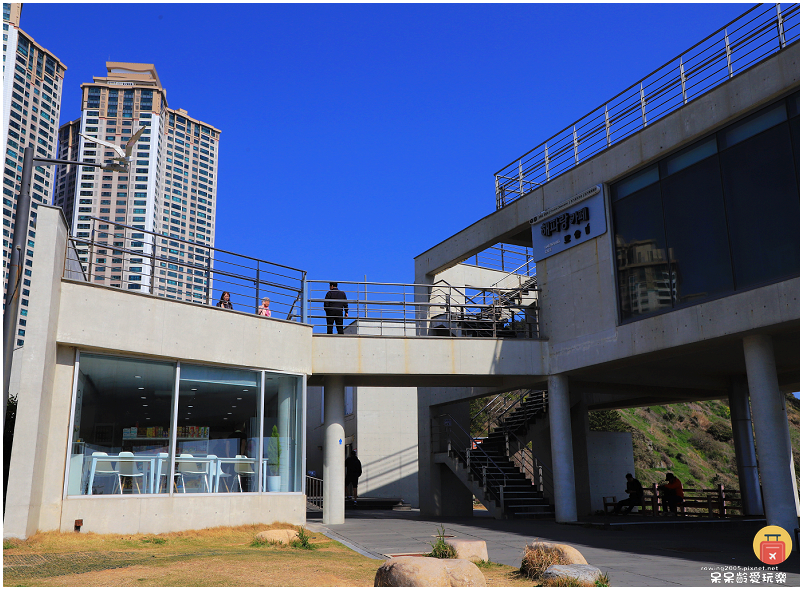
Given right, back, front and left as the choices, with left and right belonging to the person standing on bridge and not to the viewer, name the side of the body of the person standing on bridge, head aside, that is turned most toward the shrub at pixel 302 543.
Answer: back

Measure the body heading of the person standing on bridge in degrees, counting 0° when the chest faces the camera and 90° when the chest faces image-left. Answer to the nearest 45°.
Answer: approximately 180°

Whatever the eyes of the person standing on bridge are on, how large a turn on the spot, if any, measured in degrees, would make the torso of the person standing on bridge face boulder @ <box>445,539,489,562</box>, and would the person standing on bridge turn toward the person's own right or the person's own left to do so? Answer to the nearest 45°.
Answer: approximately 180°

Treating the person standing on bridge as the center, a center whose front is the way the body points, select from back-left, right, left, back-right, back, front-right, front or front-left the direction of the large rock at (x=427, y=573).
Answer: back

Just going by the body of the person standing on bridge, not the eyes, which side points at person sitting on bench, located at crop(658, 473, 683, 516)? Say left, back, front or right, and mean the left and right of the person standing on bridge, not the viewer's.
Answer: right

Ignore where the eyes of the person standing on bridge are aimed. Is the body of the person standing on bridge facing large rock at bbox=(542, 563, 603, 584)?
no

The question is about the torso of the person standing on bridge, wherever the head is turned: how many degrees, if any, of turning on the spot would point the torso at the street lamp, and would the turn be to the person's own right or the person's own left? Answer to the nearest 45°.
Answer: approximately 135° to the person's own left

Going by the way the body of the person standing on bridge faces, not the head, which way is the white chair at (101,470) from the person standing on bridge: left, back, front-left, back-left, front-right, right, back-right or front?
back-left

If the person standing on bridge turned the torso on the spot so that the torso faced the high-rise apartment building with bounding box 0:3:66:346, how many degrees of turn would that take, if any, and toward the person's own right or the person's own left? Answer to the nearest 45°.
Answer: approximately 45° to the person's own left

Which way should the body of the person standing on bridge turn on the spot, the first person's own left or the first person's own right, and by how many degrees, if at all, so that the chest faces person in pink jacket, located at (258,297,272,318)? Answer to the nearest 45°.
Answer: approximately 135° to the first person's own left

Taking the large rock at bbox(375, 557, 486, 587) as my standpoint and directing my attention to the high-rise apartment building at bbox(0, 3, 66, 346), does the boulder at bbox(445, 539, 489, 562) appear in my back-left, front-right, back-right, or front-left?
front-right
